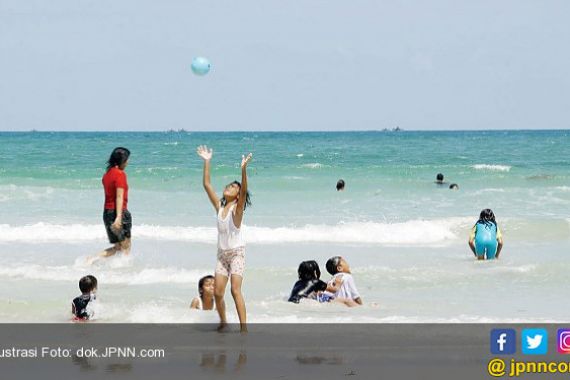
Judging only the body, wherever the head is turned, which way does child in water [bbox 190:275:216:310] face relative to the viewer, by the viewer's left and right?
facing the viewer and to the right of the viewer

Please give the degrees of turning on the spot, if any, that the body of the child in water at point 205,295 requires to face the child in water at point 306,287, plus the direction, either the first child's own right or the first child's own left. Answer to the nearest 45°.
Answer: approximately 90° to the first child's own left

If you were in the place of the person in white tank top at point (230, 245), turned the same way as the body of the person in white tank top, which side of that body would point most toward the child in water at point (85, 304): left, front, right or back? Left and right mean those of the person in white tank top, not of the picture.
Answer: right

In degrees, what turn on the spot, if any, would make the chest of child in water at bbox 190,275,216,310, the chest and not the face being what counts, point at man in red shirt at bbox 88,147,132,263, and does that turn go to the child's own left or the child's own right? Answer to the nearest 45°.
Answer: approximately 180°

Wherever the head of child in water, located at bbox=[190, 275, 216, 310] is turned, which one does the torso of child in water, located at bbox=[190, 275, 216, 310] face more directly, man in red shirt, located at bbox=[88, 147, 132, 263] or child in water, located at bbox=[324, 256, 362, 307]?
the child in water

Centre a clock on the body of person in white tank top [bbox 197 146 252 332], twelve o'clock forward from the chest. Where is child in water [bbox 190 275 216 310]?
The child in water is roughly at 4 o'clock from the person in white tank top.

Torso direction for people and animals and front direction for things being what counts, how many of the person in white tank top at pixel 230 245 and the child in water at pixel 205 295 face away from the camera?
0

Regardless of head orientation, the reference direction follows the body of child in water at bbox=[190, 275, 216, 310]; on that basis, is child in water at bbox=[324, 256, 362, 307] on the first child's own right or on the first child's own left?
on the first child's own left
